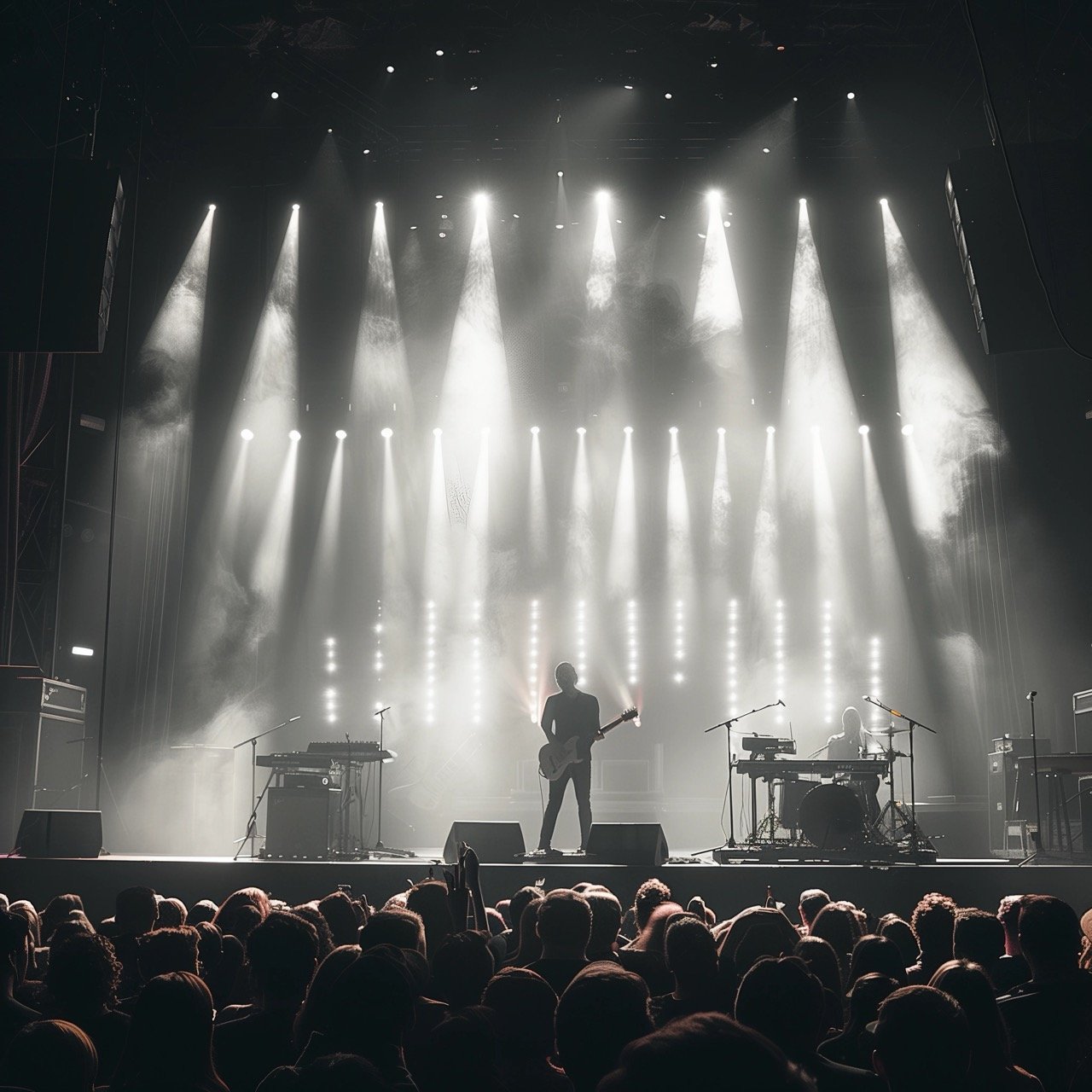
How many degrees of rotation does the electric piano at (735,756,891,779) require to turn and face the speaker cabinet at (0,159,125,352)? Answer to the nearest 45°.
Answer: approximately 135° to its left

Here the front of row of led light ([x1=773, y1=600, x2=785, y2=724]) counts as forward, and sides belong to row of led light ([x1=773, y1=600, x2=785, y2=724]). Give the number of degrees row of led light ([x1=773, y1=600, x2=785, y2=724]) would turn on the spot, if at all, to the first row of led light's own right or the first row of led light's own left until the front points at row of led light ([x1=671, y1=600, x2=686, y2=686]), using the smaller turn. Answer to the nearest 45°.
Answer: approximately 90° to the first row of led light's own right

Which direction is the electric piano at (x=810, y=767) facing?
away from the camera

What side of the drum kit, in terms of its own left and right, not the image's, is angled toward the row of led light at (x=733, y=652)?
back

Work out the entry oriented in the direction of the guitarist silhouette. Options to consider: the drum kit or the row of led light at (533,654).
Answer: the row of led light

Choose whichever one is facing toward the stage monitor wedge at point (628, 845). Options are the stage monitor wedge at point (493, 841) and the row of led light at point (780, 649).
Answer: the row of led light

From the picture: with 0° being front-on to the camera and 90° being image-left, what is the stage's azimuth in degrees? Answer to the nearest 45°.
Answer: approximately 0°

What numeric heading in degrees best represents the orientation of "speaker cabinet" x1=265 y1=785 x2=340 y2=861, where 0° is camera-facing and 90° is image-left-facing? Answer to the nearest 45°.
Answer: approximately 0°

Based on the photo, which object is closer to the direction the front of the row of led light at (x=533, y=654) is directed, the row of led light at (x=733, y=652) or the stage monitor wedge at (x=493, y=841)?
the stage monitor wedge

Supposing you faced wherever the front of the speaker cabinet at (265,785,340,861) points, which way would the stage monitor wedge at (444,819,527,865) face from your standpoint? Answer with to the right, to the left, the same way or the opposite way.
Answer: the opposite way
